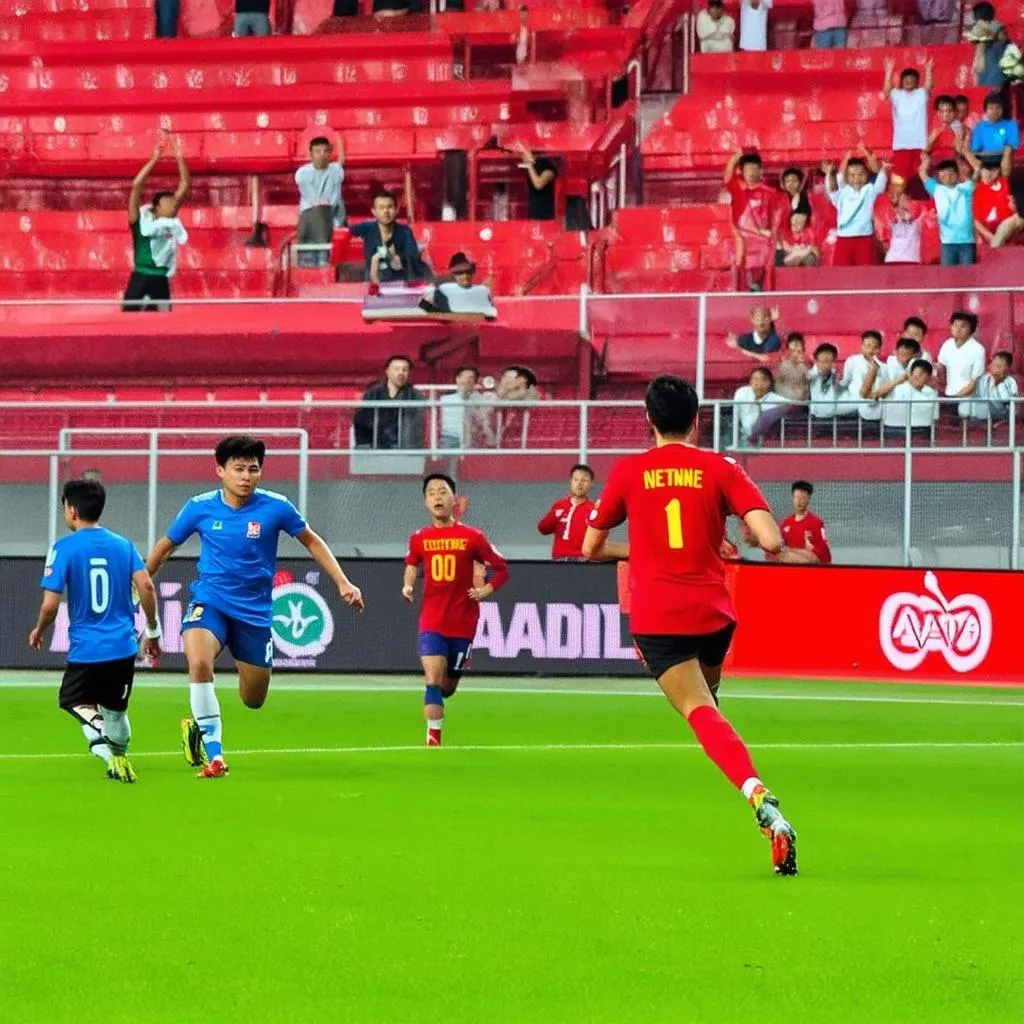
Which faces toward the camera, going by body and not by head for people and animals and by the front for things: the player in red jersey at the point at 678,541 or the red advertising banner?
the red advertising banner

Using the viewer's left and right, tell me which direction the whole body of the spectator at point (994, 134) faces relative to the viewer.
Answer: facing the viewer

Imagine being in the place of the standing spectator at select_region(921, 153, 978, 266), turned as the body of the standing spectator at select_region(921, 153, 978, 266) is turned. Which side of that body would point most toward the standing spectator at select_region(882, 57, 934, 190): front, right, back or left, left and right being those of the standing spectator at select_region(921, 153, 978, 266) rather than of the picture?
back

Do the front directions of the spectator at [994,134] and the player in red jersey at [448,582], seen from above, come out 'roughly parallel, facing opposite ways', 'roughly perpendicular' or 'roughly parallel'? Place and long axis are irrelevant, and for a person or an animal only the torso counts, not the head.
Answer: roughly parallel

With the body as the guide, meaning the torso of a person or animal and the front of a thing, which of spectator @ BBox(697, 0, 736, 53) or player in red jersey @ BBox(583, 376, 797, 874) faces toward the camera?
the spectator

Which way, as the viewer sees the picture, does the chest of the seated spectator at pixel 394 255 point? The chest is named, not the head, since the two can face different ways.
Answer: toward the camera

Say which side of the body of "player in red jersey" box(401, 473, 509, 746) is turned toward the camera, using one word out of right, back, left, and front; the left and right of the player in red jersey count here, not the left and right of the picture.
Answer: front

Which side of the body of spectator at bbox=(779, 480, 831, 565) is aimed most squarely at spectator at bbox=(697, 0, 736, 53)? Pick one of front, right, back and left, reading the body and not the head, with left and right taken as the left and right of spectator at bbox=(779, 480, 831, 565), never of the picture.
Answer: back

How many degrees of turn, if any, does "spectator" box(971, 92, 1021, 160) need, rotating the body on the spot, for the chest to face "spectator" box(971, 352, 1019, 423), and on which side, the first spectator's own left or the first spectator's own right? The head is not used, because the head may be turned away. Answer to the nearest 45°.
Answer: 0° — they already face them

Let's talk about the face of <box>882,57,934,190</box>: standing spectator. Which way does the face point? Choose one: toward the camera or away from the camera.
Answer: toward the camera

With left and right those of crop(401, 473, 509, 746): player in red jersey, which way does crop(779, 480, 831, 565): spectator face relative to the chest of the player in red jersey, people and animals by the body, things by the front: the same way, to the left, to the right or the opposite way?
the same way

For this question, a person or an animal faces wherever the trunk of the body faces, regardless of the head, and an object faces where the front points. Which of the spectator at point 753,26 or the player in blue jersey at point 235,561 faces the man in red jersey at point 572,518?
the spectator

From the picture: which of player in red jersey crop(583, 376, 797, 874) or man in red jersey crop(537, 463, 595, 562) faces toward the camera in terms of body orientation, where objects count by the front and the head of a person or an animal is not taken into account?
man in red jersey crop(537, 463, 595, 562)

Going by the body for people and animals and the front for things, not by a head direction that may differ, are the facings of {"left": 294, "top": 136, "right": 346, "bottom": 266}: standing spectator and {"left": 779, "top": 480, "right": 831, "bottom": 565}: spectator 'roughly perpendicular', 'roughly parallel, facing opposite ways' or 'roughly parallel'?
roughly parallel

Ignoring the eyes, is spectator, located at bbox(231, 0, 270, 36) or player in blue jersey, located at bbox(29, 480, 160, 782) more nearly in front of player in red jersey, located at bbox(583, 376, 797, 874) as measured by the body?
the spectator

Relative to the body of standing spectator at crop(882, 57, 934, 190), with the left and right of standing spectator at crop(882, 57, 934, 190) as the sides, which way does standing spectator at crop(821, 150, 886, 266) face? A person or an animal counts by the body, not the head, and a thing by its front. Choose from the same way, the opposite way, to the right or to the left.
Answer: the same way

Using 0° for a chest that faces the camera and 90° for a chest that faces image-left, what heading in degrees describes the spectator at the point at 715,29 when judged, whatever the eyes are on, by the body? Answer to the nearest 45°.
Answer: approximately 0°

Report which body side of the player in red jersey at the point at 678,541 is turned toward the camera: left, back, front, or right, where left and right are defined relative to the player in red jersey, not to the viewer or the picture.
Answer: back

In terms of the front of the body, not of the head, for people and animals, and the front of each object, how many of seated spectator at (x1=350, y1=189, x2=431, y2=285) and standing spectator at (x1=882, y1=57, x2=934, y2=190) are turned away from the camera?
0

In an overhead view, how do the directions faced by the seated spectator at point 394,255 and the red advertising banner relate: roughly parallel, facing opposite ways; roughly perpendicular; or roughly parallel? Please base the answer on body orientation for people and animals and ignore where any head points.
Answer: roughly parallel
